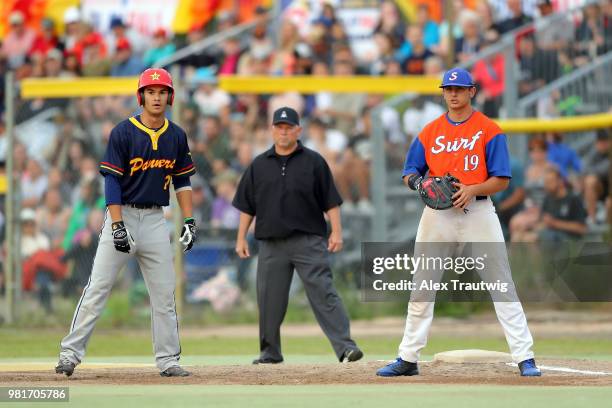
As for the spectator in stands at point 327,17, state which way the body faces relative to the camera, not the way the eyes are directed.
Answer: toward the camera

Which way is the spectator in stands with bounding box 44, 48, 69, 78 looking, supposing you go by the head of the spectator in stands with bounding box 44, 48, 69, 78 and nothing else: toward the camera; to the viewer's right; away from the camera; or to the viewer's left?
toward the camera

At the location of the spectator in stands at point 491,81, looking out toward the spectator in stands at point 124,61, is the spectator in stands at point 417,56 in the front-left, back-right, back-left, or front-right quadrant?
front-right

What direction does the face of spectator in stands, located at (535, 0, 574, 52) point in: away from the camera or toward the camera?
toward the camera

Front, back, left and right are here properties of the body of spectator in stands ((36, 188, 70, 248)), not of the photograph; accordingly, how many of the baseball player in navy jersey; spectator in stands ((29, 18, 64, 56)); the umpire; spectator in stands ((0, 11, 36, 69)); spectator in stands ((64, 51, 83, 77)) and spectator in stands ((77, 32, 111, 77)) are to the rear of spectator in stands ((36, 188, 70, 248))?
4

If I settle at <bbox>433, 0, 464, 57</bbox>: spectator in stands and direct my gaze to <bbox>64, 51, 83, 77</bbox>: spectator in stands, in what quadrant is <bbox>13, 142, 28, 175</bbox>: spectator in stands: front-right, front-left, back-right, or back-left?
front-left

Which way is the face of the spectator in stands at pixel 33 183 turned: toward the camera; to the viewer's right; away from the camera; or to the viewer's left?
toward the camera

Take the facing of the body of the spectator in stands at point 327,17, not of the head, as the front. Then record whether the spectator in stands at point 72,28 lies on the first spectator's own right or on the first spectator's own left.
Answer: on the first spectator's own right

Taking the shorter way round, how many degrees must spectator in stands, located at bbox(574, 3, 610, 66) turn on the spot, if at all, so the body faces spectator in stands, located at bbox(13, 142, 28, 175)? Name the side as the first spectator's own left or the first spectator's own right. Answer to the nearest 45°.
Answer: approximately 45° to the first spectator's own right

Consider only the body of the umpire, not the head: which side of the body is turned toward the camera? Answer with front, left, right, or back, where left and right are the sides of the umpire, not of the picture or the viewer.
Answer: front

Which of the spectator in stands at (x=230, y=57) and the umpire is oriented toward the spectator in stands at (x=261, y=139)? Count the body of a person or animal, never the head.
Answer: the spectator in stands at (x=230, y=57)
